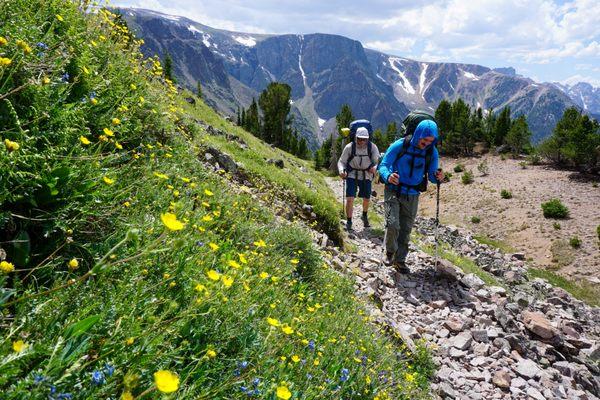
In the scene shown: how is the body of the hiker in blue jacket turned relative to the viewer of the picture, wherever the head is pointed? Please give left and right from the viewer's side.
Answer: facing the viewer and to the right of the viewer

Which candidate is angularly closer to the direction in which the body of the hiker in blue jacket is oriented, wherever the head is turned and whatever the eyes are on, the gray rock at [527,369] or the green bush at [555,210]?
the gray rock

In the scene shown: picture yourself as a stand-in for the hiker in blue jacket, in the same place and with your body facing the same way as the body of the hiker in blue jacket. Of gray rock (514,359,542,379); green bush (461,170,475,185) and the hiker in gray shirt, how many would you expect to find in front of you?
1

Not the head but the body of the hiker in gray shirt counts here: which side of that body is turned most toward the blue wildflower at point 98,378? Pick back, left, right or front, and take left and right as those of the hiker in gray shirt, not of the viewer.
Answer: front

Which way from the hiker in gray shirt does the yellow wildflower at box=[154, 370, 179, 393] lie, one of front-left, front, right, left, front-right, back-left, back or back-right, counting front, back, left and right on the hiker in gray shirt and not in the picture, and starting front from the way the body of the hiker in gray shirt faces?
front

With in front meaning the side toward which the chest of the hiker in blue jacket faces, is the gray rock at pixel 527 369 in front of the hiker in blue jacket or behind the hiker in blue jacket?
in front

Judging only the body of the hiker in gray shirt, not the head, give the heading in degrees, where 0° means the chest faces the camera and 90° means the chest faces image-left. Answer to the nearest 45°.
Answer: approximately 0°

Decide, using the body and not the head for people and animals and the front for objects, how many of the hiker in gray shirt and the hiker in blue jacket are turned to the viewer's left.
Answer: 0

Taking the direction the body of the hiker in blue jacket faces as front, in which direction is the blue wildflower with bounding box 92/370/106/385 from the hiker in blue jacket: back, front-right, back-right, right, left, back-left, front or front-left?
front-right

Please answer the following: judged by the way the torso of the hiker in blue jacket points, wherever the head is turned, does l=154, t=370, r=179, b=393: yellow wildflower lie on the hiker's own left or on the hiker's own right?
on the hiker's own right
